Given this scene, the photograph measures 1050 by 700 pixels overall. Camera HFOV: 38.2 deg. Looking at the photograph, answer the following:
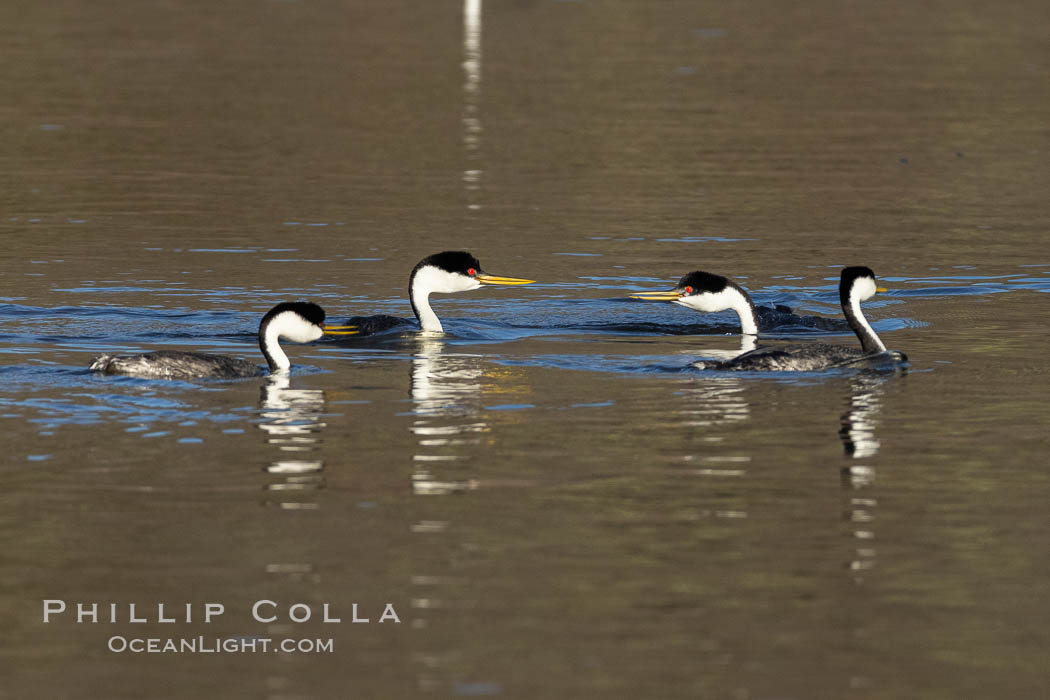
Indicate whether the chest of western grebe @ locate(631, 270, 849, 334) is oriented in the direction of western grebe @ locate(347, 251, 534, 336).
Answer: yes

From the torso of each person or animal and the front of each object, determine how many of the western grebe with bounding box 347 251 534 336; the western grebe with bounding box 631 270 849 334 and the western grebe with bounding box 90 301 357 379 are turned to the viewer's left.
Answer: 1

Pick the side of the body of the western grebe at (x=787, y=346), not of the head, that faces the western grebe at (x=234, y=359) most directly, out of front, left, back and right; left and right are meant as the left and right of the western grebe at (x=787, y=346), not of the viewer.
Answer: back

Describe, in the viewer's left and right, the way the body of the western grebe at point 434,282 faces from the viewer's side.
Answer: facing to the right of the viewer

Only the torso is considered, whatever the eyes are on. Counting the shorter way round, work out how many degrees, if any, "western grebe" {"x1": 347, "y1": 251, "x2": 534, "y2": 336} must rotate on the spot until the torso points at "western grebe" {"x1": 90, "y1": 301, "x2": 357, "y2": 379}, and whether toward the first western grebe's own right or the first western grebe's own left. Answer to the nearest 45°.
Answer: approximately 135° to the first western grebe's own right

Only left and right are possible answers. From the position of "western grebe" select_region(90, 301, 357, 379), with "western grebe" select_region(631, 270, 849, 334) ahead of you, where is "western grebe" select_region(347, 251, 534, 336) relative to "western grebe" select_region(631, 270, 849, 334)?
left

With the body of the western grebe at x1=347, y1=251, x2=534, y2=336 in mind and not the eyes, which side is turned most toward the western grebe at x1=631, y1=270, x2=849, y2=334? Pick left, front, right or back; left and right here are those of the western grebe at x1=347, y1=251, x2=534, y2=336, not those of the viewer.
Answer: front

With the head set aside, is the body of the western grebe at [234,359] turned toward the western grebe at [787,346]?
yes

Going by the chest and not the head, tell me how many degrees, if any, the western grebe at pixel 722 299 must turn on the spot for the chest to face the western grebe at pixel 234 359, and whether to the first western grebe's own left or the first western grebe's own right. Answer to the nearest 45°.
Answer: approximately 45° to the first western grebe's own left

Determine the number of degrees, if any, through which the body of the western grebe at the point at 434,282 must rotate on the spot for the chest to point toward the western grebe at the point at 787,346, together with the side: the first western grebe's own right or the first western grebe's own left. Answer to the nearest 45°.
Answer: approximately 45° to the first western grebe's own right

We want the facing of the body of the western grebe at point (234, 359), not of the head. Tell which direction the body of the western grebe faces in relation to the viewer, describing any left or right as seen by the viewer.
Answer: facing to the right of the viewer

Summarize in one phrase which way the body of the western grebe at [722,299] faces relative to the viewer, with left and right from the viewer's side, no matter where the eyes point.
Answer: facing to the left of the viewer
